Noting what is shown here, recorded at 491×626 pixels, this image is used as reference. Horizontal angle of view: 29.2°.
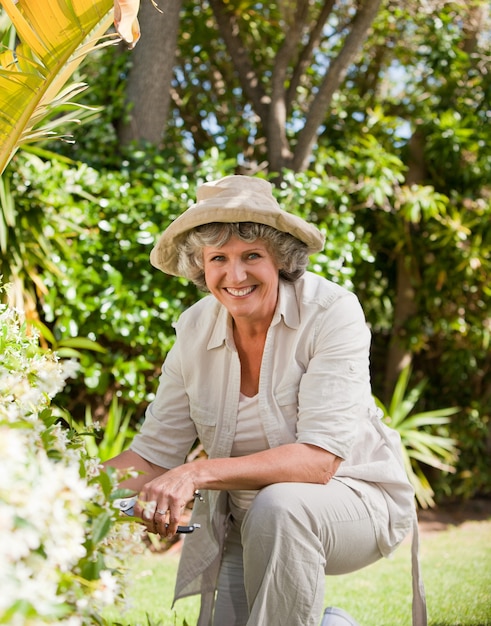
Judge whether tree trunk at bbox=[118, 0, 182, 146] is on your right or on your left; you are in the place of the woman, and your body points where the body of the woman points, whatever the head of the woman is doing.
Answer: on your right

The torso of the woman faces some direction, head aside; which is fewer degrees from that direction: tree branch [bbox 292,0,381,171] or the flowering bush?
the flowering bush

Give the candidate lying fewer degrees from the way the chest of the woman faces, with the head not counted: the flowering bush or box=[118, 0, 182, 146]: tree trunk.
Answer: the flowering bush

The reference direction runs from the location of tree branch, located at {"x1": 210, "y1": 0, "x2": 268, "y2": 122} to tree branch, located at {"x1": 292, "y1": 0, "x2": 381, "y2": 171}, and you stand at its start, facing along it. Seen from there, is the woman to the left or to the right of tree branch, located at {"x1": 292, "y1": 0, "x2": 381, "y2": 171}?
right

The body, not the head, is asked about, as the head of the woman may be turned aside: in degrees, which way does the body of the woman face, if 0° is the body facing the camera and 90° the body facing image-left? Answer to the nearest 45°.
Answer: approximately 45°

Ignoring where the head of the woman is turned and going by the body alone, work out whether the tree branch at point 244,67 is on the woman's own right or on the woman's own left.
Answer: on the woman's own right

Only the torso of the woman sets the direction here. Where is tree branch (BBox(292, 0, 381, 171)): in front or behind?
behind
